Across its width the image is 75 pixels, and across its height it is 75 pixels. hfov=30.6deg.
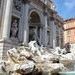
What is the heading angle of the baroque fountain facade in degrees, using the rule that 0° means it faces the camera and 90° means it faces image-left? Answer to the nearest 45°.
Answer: approximately 315°
